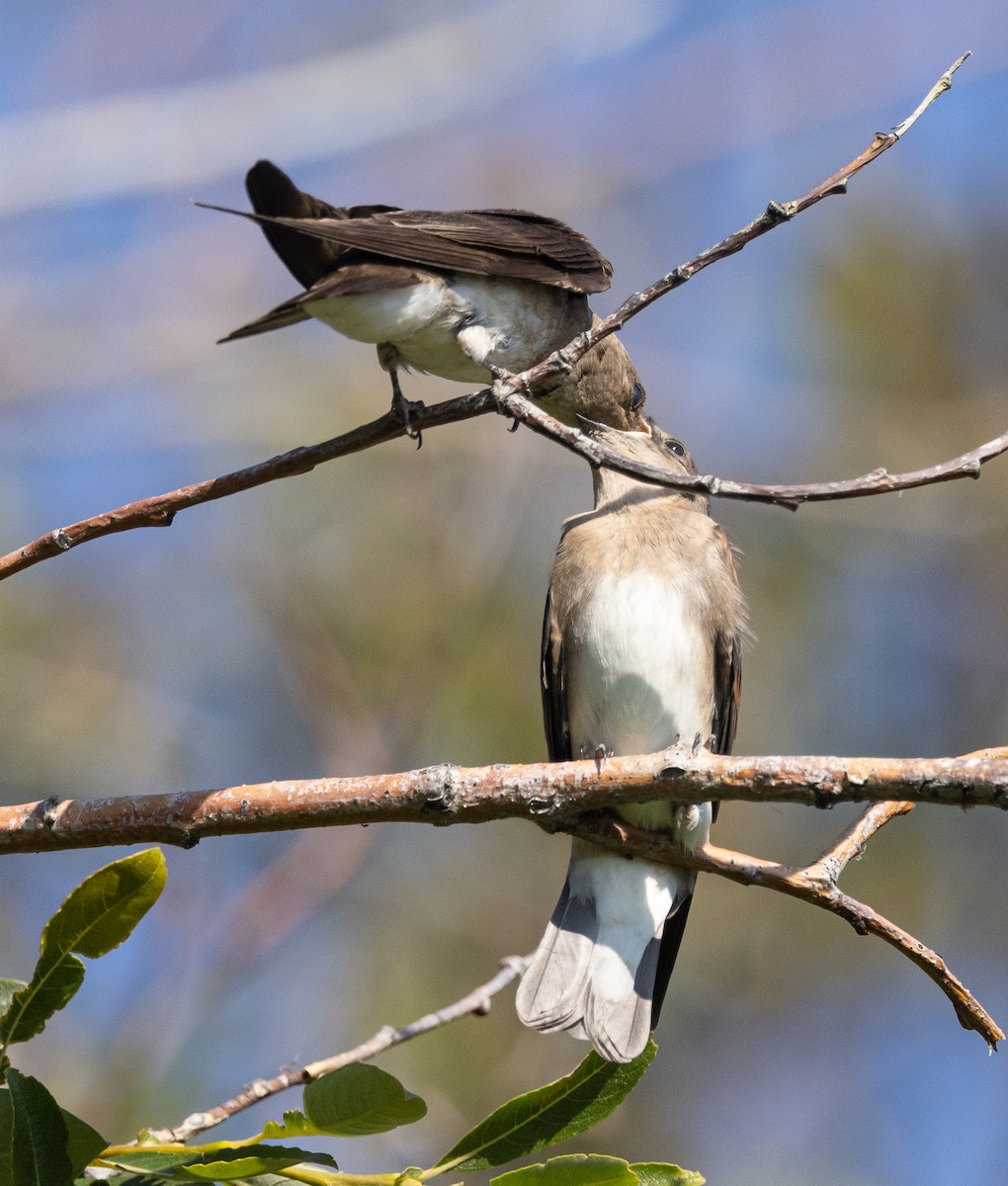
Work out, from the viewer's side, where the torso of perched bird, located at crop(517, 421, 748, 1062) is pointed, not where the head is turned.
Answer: toward the camera

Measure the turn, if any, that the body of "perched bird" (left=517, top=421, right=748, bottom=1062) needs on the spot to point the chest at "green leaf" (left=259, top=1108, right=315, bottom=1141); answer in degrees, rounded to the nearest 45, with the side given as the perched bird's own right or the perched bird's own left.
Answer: approximately 90° to the perched bird's own right

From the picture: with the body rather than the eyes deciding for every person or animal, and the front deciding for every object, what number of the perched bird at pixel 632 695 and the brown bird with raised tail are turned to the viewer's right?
1

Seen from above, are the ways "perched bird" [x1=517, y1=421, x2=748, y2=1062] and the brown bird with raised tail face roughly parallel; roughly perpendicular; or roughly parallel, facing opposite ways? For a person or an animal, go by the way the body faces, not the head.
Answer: roughly perpendicular

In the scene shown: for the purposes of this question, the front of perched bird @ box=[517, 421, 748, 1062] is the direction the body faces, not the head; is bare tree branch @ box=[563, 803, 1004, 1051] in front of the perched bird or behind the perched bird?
in front

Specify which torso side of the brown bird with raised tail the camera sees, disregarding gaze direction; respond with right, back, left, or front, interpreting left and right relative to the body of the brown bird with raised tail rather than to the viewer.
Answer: right
